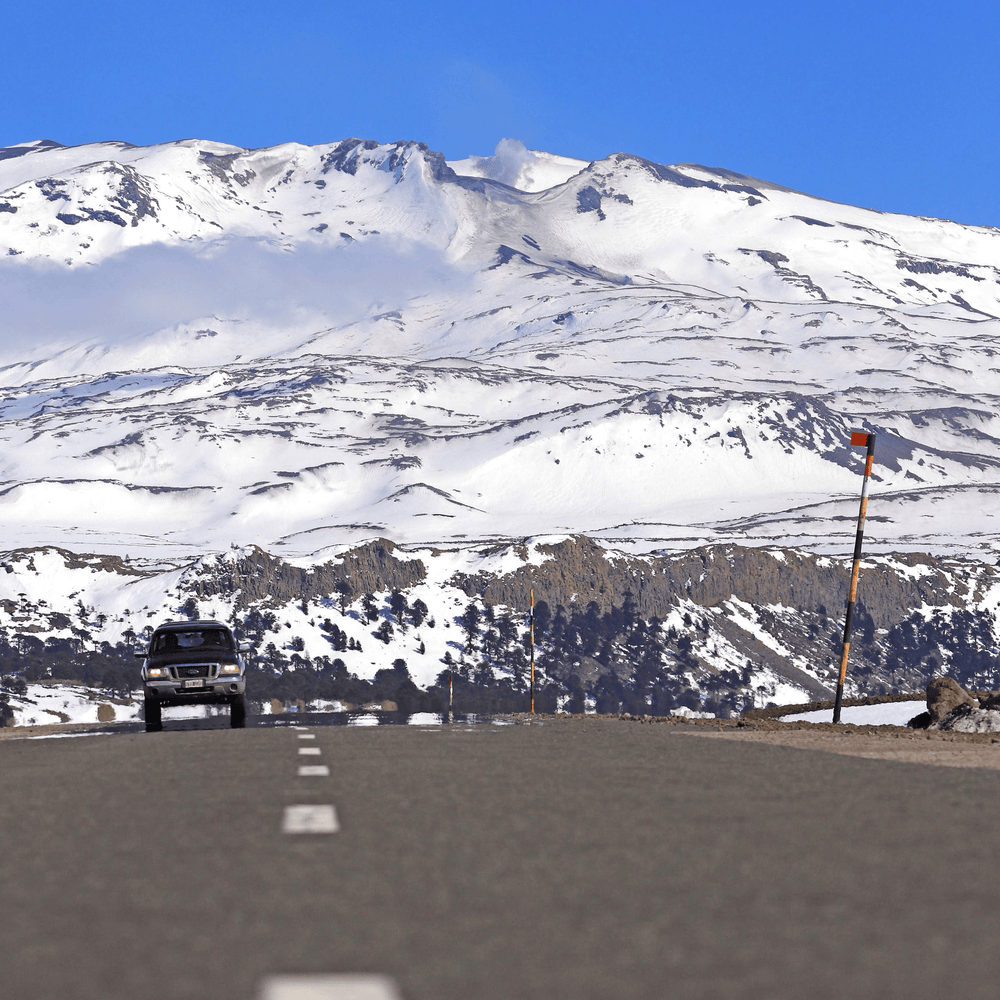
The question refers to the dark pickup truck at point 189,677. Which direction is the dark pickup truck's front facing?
toward the camera

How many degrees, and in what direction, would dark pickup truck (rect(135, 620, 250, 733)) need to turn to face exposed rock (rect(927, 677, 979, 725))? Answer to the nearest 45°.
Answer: approximately 90° to its left

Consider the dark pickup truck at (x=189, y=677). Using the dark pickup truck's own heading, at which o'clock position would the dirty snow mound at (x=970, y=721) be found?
The dirty snow mound is roughly at 10 o'clock from the dark pickup truck.
